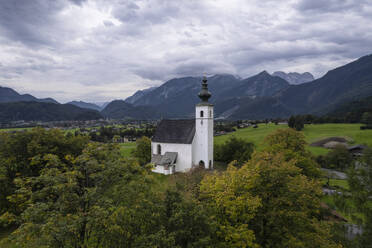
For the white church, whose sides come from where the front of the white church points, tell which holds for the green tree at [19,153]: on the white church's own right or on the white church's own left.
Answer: on the white church's own right

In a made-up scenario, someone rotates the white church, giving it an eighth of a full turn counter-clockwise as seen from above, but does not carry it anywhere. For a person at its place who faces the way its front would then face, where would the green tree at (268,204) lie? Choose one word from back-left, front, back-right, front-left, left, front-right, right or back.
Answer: right

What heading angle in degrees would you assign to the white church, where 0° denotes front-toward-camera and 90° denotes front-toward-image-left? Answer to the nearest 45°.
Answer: approximately 315°

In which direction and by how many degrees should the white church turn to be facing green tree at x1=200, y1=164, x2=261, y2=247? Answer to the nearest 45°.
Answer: approximately 45° to its right

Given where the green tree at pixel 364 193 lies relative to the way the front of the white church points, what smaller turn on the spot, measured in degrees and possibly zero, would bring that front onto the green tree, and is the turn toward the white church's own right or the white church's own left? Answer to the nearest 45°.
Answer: approximately 45° to the white church's own right

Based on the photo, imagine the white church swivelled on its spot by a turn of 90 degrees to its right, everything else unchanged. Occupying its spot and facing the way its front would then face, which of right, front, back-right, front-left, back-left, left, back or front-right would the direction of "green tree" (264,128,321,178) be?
left

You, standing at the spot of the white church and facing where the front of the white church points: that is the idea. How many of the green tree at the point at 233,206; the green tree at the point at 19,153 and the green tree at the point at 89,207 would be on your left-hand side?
0

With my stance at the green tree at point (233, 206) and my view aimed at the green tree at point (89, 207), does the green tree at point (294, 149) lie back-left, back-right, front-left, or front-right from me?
back-right

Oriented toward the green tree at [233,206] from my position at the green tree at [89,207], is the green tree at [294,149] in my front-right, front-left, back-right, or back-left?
front-left
